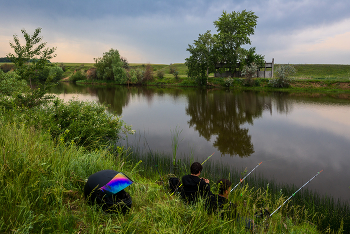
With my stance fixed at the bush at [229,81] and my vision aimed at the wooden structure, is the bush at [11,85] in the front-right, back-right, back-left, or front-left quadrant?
back-right

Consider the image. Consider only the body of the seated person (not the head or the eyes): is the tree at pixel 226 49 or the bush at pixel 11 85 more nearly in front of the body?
the tree

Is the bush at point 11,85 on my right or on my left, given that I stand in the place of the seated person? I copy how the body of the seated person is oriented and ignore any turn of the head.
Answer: on my left

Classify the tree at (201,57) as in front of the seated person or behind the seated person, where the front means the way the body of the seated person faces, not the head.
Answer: in front

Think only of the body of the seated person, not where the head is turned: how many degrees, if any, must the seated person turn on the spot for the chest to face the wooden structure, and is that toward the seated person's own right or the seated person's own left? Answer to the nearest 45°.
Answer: approximately 45° to the seated person's own left

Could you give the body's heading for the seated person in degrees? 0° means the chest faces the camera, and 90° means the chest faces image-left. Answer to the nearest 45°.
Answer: approximately 225°

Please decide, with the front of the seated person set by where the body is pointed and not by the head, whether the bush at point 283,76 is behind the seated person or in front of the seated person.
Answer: in front

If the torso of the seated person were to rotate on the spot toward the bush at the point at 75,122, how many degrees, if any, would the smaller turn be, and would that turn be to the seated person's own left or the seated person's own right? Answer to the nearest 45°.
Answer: approximately 90° to the seated person's own left

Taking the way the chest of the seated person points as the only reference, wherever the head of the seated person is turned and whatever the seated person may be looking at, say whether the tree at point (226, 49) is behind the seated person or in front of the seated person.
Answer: in front

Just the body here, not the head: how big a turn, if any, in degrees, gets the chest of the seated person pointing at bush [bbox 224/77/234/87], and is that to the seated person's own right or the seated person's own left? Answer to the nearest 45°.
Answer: approximately 45° to the seated person's own left
